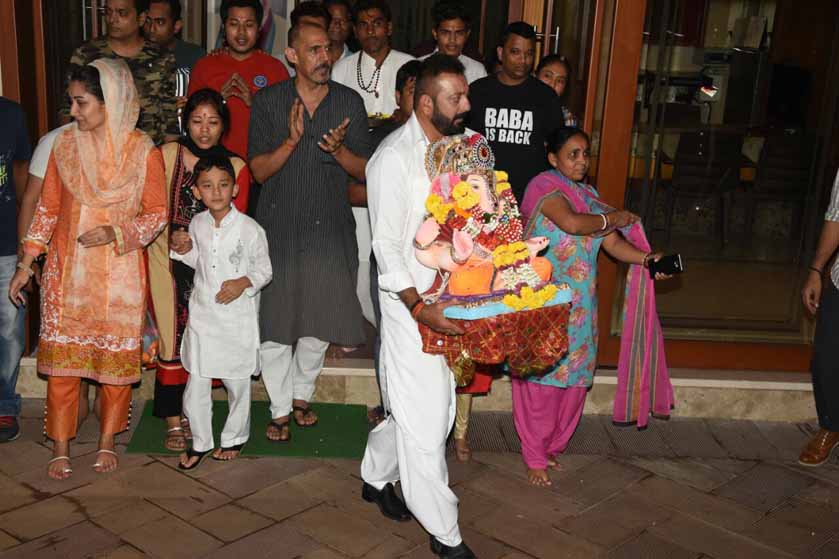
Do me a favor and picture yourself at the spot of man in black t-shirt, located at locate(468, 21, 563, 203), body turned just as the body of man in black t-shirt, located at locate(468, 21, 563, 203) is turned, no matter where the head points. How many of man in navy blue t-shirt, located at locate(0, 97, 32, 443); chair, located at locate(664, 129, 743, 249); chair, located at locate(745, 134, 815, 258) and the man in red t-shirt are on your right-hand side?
2

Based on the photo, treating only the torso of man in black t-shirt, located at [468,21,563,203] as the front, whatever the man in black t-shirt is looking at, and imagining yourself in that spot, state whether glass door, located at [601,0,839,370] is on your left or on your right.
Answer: on your left

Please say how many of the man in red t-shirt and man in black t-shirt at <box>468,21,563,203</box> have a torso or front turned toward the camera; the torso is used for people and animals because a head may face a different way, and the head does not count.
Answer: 2

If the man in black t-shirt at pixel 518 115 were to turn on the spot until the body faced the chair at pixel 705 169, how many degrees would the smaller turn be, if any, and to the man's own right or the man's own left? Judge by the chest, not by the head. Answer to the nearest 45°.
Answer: approximately 135° to the man's own left

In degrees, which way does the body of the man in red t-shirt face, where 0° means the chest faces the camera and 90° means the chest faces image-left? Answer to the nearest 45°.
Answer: approximately 0°

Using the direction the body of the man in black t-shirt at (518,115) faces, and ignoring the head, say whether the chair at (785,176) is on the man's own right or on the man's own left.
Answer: on the man's own left

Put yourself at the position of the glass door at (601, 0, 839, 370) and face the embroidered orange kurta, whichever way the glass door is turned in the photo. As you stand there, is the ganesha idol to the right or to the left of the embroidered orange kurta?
left
